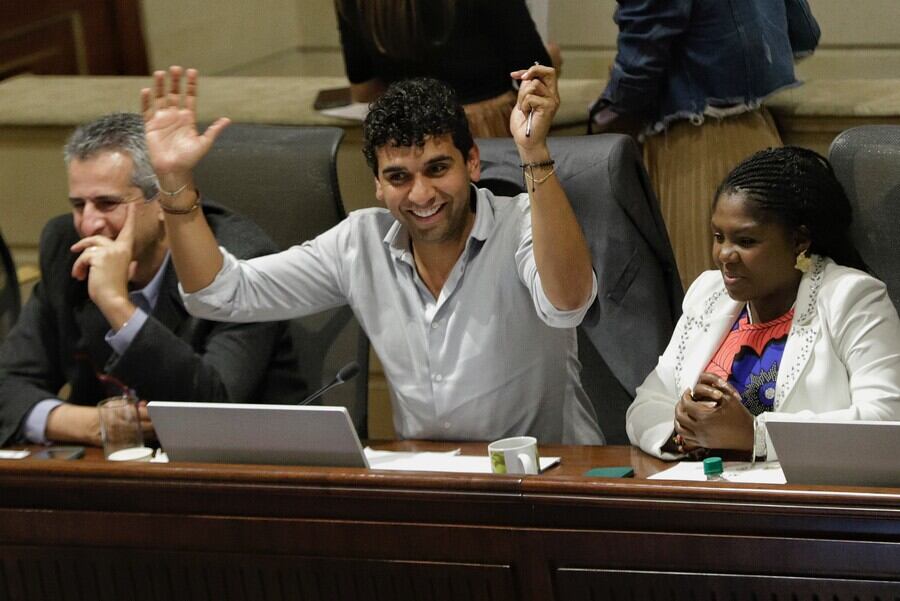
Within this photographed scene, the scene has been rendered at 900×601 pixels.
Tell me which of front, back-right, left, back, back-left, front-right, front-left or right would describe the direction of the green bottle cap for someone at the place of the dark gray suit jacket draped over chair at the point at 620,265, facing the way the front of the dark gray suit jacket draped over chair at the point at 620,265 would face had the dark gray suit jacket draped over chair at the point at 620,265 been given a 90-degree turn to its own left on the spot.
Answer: front-right

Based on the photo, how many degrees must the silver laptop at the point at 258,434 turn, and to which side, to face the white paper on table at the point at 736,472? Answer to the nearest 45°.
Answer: approximately 90° to its right

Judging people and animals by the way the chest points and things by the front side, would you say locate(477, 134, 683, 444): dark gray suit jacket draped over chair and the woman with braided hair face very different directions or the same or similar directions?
same or similar directions

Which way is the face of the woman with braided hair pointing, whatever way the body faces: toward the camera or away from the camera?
toward the camera

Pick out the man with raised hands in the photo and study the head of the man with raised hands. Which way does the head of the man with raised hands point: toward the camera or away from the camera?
toward the camera

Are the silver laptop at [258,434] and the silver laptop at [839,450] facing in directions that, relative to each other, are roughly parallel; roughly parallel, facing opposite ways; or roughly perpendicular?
roughly parallel

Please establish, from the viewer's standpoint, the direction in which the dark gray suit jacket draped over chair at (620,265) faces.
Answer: facing the viewer and to the left of the viewer

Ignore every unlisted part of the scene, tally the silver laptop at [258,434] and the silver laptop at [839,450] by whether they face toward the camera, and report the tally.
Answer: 0

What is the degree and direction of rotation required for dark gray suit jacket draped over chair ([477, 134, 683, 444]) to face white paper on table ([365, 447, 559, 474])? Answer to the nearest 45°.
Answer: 0° — it already faces it

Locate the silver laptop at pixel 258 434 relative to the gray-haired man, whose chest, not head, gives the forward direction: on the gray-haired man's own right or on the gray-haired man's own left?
on the gray-haired man's own left

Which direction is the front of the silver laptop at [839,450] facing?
away from the camera

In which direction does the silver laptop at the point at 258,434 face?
away from the camera
